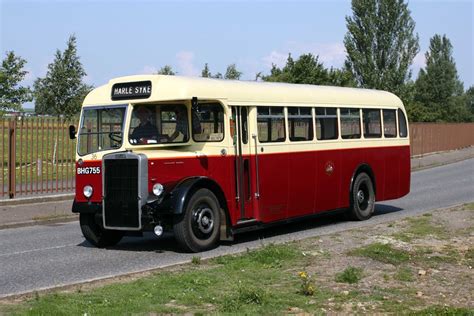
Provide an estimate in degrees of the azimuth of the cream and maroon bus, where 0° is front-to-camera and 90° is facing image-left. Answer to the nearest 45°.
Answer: approximately 45°

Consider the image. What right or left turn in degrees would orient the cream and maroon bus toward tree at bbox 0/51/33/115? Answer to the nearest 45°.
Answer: approximately 90° to its right

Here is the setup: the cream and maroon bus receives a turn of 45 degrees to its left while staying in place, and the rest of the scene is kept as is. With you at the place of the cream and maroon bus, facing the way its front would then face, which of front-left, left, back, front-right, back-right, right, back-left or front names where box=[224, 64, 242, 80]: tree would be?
back

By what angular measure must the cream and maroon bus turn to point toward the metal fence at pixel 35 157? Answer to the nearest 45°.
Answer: approximately 90° to its right

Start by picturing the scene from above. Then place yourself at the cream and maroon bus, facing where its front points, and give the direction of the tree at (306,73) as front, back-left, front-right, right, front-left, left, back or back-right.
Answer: back-right

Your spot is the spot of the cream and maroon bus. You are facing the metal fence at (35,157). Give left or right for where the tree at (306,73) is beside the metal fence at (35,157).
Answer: right

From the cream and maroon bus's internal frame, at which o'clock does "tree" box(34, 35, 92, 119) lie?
The tree is roughly at 4 o'clock from the cream and maroon bus.
